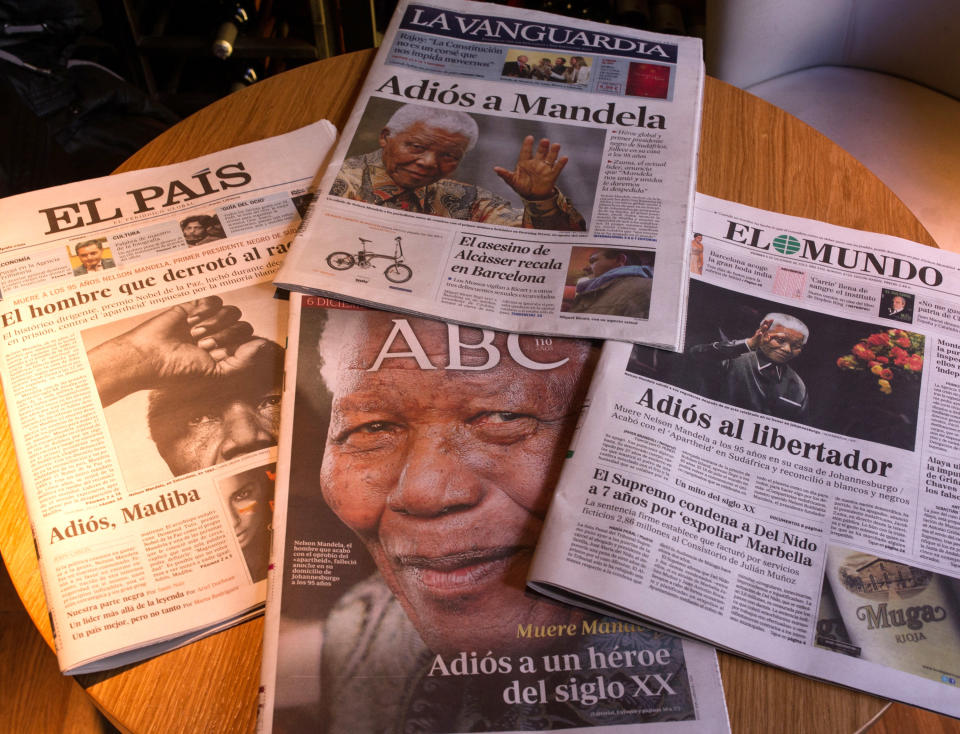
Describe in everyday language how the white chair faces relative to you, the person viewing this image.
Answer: facing the viewer and to the left of the viewer

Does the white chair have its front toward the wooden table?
yes
